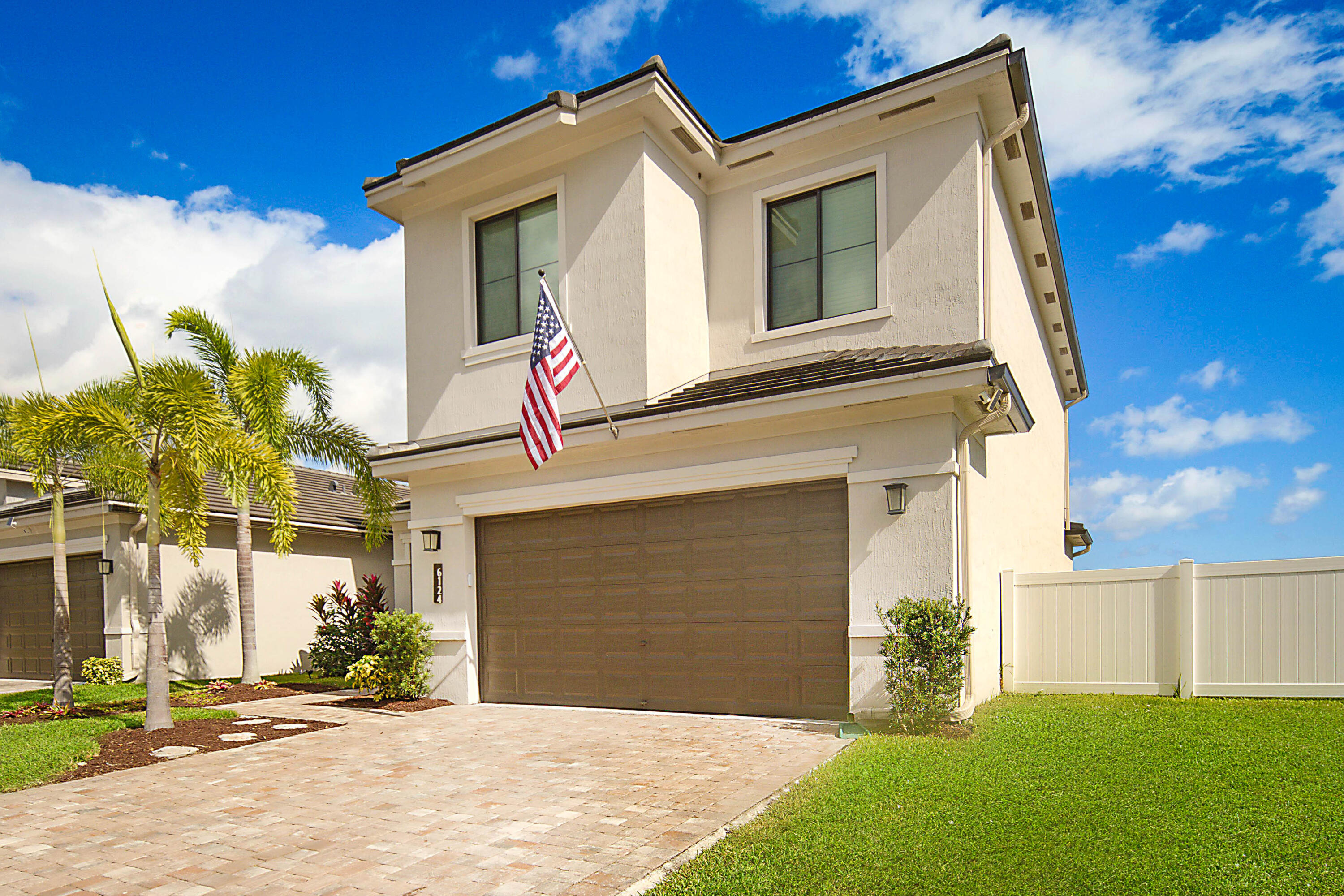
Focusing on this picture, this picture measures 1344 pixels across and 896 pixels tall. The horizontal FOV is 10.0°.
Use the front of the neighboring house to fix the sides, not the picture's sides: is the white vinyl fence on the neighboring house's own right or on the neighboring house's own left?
on the neighboring house's own left

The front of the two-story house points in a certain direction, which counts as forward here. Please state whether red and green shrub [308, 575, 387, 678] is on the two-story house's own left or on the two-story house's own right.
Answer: on the two-story house's own right

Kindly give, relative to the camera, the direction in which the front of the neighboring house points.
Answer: facing the viewer and to the left of the viewer

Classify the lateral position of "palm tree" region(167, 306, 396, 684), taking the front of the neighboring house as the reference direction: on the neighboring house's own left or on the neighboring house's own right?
on the neighboring house's own left

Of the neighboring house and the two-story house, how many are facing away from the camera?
0

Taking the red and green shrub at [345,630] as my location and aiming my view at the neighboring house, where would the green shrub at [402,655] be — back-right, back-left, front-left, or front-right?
back-left
